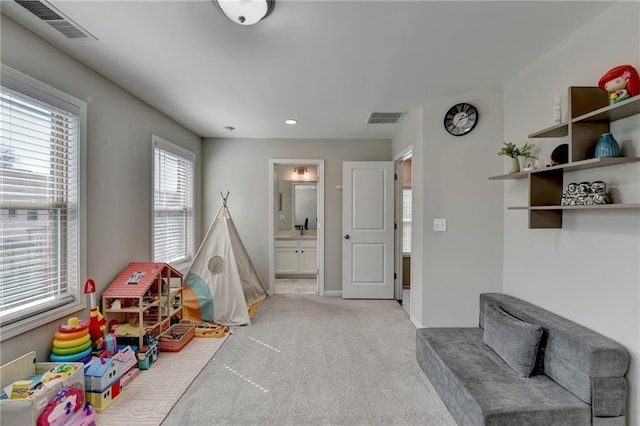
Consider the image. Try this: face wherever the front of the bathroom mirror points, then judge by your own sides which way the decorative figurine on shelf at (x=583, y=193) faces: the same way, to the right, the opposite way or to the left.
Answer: to the right

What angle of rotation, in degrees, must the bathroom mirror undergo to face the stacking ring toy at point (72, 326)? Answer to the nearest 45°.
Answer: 0° — it already faces it

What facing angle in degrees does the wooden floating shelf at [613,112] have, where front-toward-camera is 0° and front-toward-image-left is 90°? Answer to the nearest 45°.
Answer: approximately 45°

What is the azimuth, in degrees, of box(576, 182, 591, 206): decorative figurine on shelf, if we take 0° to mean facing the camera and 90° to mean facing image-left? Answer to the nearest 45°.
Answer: approximately 45°

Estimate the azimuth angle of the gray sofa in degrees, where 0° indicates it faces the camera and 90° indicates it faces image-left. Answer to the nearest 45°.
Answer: approximately 45°

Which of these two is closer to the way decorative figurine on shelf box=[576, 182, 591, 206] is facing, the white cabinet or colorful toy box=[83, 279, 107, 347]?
the colorful toy

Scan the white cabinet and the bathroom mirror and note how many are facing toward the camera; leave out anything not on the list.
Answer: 2

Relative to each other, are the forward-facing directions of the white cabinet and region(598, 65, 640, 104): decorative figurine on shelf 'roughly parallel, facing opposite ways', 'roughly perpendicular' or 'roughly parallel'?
roughly perpendicular

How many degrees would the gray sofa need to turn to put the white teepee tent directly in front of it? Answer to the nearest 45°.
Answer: approximately 45° to its right
